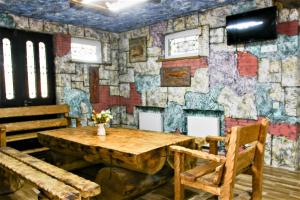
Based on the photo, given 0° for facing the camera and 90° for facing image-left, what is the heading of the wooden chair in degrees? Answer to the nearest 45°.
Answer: approximately 135°

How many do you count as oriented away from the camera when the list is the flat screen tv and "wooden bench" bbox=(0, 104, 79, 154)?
0

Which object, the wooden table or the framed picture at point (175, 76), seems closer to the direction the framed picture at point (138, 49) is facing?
the wooden table

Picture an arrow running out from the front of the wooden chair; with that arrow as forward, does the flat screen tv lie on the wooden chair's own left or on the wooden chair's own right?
on the wooden chair's own right

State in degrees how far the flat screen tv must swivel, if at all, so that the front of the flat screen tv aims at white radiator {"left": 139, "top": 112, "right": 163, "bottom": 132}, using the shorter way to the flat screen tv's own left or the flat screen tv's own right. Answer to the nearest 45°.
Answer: approximately 90° to the flat screen tv's own right

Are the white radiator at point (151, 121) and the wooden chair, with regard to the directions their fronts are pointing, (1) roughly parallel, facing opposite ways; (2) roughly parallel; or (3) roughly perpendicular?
roughly perpendicular

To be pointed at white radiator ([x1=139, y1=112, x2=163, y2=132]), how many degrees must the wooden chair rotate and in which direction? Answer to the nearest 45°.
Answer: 0° — it already faces it
